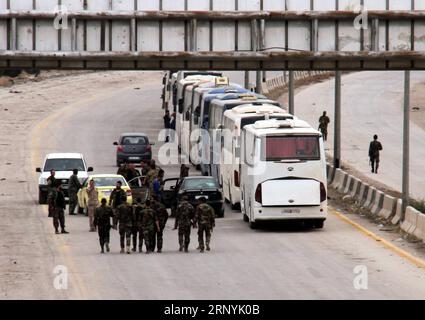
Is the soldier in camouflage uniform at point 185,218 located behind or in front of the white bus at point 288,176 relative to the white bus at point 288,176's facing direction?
behind

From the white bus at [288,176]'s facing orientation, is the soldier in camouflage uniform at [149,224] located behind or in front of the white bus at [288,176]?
behind

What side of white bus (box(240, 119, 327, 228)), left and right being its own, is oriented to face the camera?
back
